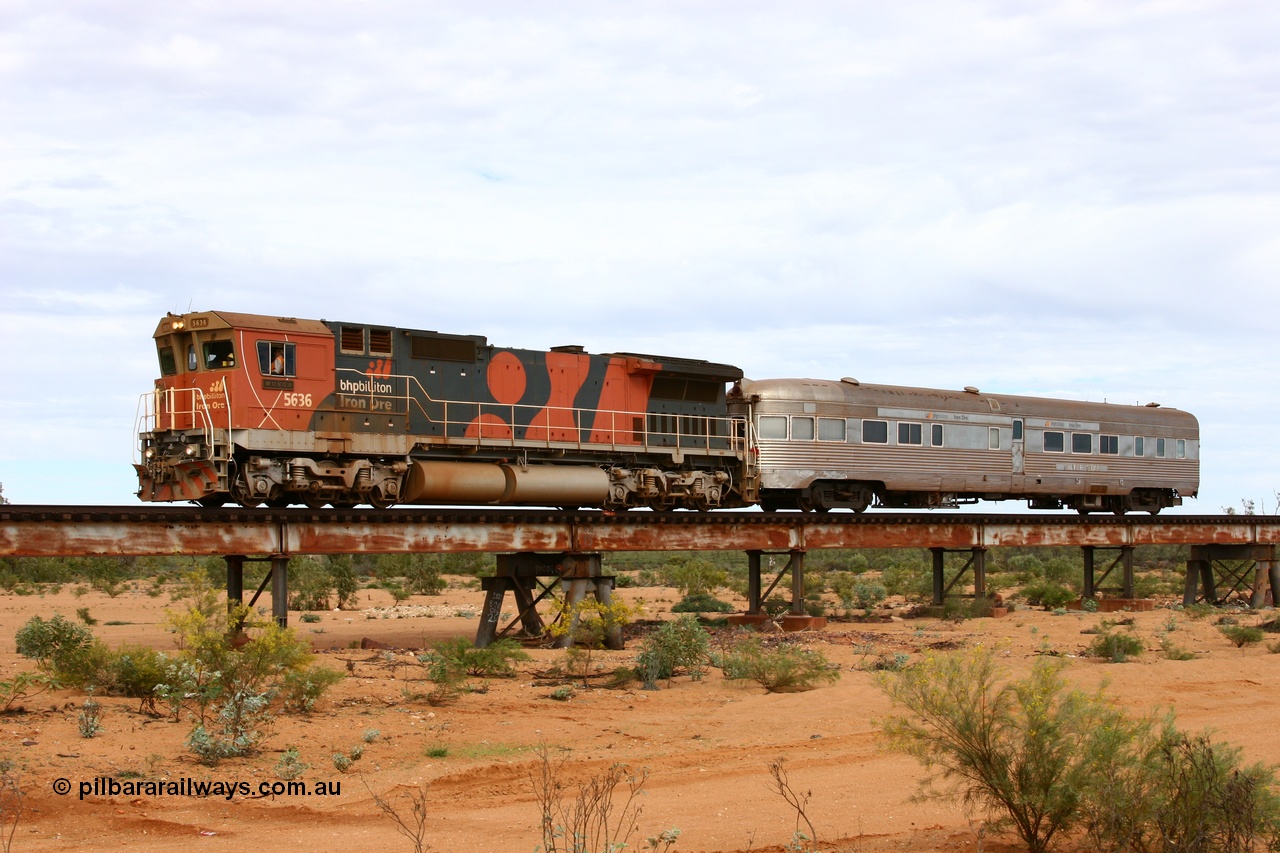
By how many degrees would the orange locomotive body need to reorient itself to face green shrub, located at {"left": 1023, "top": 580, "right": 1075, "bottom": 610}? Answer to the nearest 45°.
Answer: approximately 180°

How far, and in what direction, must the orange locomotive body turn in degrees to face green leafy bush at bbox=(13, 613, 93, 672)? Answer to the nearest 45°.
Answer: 0° — it already faces it

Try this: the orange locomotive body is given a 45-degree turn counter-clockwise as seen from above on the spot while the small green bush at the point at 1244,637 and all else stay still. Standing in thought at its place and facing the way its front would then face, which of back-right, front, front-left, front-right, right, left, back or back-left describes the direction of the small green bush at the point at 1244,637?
left

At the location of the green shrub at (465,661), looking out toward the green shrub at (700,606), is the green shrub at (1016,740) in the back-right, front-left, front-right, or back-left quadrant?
back-right

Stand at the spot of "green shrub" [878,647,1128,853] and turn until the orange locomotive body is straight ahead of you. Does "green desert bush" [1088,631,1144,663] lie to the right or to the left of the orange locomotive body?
right

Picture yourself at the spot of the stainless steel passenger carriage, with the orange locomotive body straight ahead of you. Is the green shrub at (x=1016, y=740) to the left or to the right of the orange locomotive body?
left

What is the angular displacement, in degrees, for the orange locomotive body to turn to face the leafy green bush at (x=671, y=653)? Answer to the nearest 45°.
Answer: approximately 90° to its left

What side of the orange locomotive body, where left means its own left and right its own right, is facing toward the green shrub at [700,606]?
back

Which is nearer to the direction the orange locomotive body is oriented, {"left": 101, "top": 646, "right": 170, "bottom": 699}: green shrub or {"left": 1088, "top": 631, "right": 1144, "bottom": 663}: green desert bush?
the green shrub

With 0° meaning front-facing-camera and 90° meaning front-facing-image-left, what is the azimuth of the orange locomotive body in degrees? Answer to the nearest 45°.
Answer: approximately 45°

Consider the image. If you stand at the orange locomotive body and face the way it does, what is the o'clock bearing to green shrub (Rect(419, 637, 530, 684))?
The green shrub is roughly at 10 o'clock from the orange locomotive body.

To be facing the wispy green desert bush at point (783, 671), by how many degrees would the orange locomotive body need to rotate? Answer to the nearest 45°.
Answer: approximately 90° to its left
